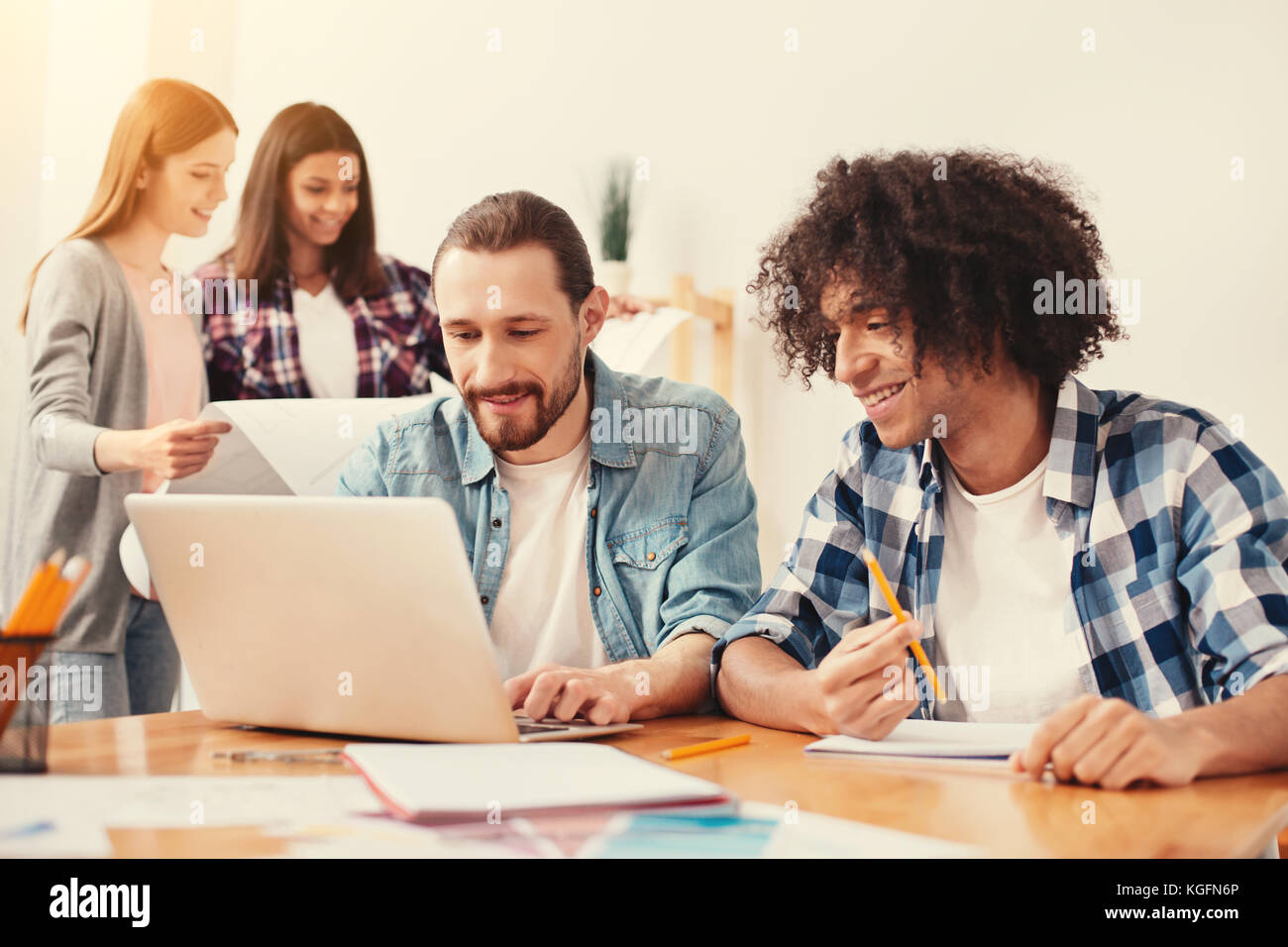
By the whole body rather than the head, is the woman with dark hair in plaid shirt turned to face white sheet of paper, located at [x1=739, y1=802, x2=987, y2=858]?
yes

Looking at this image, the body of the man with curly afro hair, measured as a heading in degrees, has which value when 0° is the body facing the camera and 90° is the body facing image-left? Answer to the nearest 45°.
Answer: approximately 45°

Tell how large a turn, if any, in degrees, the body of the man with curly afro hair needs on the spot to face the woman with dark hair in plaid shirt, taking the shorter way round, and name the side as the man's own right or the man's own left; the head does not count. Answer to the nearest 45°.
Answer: approximately 90° to the man's own right

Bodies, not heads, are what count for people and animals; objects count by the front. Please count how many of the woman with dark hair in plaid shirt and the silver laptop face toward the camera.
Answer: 1

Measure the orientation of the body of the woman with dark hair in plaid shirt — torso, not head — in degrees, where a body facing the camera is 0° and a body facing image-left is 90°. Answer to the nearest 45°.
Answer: approximately 0°

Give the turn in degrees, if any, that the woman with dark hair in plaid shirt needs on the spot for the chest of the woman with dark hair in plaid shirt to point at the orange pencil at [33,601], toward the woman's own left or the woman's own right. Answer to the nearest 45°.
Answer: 0° — they already face it

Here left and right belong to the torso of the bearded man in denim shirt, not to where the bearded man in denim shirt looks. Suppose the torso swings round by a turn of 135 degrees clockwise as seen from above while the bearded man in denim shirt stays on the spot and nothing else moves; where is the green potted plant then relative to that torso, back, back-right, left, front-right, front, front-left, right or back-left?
front

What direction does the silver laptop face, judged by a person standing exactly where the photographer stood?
facing away from the viewer and to the right of the viewer

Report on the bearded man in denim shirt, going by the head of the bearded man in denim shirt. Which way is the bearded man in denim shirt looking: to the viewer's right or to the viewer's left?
to the viewer's left

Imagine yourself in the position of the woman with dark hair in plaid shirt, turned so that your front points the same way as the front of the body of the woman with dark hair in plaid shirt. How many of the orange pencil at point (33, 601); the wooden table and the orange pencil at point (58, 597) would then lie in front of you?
3
